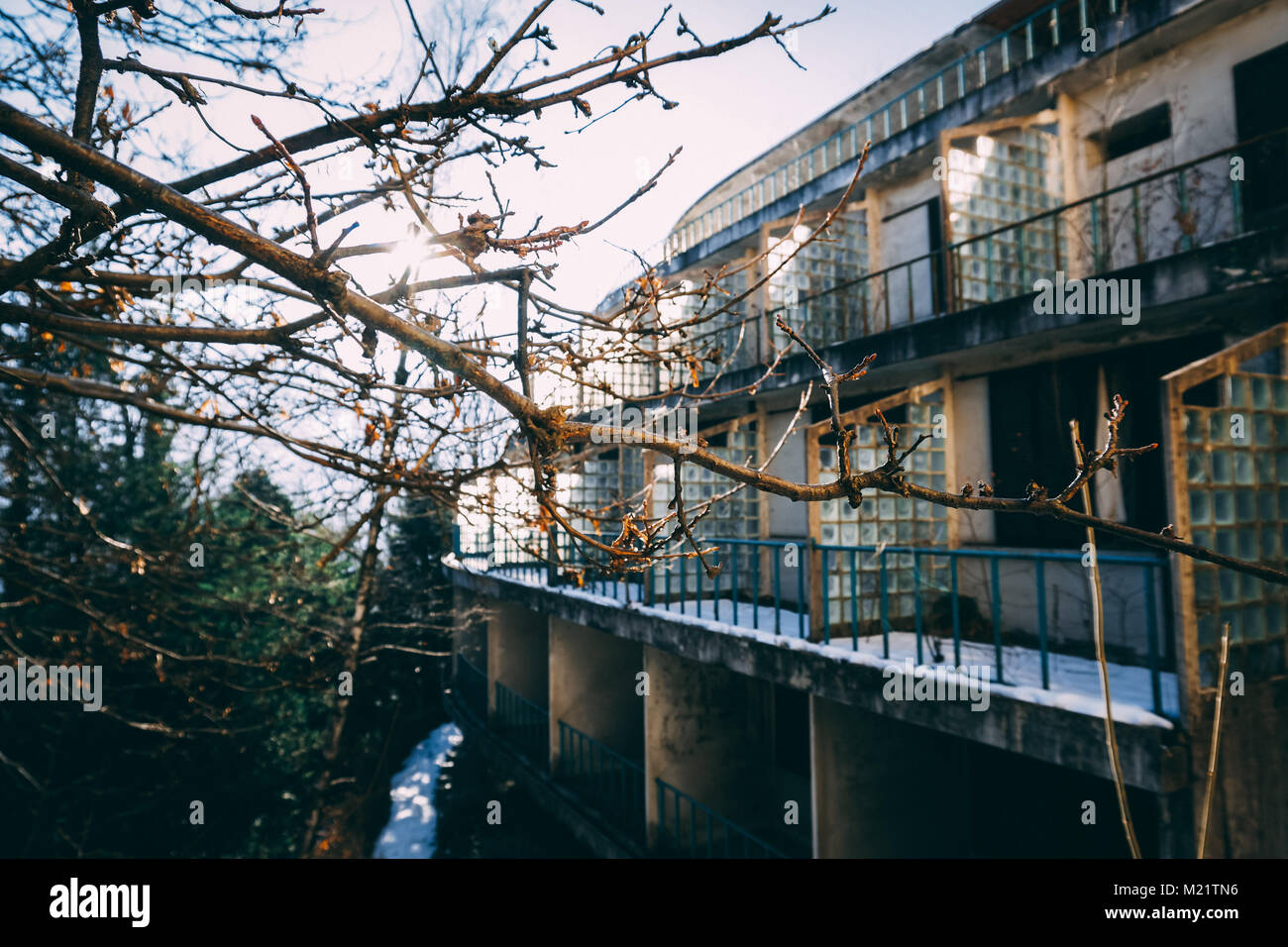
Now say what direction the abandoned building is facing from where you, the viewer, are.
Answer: facing the viewer and to the left of the viewer
